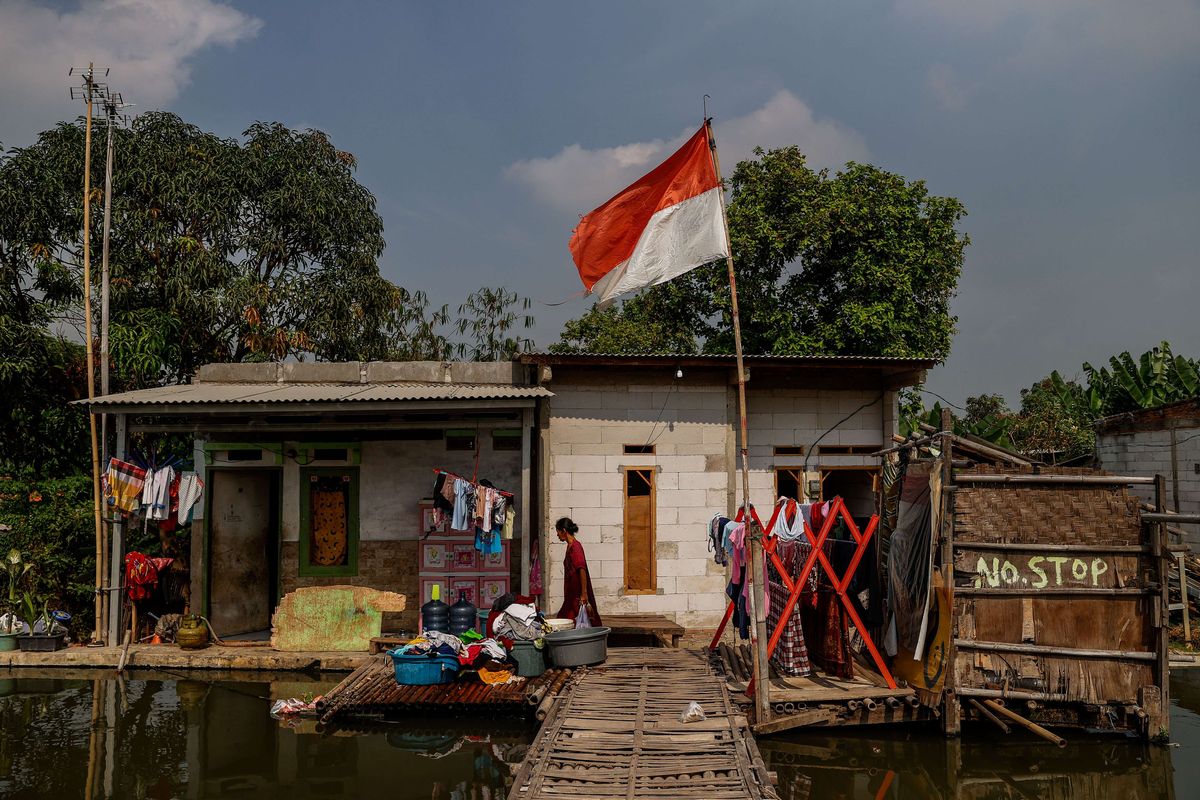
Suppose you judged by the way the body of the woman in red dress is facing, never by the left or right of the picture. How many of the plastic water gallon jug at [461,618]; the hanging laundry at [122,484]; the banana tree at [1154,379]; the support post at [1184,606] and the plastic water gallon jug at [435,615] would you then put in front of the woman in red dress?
3

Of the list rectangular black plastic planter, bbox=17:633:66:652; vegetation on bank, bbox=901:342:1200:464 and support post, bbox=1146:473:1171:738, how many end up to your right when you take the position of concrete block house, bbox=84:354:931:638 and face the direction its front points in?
1

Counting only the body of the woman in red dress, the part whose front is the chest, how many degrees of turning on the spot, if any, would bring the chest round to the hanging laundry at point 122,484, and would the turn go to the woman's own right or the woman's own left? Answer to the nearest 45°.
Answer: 0° — they already face it

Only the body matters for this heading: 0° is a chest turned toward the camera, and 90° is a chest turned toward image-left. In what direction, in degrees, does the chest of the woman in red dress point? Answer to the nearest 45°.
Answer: approximately 90°

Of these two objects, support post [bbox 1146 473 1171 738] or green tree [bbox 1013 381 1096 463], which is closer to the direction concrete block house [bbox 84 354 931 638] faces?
the support post

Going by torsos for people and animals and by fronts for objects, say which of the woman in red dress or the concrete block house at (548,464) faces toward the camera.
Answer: the concrete block house

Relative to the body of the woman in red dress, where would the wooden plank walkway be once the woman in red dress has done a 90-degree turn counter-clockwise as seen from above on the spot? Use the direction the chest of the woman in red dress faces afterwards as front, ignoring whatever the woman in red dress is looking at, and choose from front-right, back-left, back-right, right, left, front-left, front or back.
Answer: front

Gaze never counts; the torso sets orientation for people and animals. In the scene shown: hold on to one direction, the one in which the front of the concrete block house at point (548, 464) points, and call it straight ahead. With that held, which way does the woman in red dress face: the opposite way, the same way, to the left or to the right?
to the right

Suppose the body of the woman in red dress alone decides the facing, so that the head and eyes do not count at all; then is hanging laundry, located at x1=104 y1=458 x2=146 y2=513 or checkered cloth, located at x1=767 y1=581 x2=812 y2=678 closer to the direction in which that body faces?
the hanging laundry

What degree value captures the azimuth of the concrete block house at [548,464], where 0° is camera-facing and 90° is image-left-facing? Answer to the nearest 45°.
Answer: approximately 0°

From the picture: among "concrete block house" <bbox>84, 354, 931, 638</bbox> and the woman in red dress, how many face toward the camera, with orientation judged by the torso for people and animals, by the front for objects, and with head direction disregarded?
1
